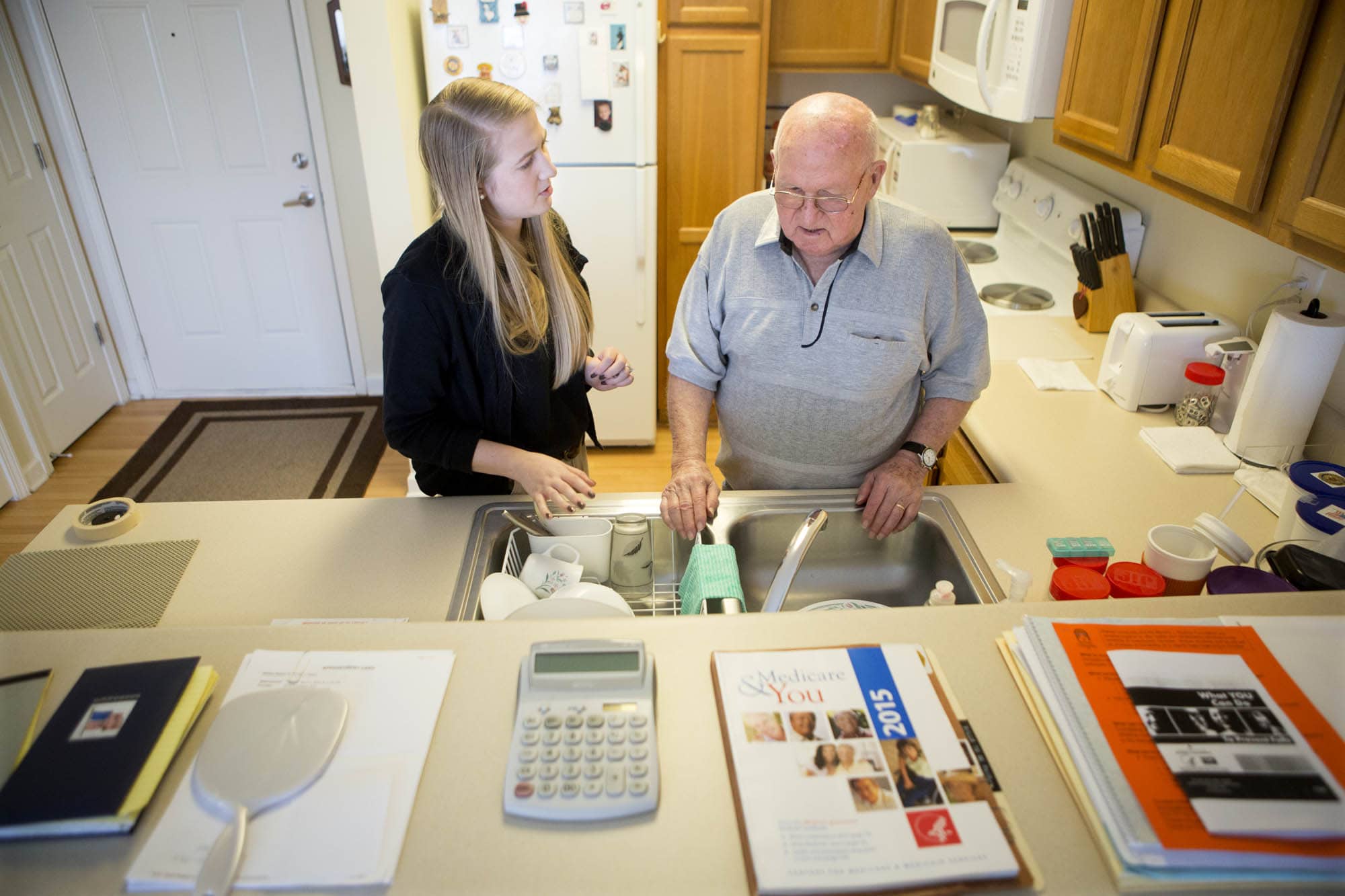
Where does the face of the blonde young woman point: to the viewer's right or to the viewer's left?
to the viewer's right

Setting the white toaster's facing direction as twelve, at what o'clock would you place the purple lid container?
The purple lid container is roughly at 10 o'clock from the white toaster.

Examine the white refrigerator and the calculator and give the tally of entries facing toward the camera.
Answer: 2

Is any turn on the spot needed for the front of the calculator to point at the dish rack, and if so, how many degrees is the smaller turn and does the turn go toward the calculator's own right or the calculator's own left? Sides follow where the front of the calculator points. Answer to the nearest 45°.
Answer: approximately 180°

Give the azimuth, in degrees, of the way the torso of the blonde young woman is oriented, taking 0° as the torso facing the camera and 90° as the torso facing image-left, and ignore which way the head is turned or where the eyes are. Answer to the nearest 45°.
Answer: approximately 315°

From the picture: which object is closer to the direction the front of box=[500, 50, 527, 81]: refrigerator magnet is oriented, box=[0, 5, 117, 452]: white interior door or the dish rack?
the dish rack

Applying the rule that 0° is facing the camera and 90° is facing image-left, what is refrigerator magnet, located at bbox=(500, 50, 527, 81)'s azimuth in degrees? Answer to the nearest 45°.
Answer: approximately 0°

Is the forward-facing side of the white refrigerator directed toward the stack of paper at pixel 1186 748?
yes

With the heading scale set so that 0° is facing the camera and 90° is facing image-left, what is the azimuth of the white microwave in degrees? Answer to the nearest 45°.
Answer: approximately 45°

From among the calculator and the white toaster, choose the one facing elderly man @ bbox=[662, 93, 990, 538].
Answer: the white toaster

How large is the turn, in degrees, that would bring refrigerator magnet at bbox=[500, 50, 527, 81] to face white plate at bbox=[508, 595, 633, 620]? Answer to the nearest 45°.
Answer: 0° — it already faces it

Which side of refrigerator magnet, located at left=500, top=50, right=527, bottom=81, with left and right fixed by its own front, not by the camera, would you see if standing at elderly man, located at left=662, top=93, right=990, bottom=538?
front

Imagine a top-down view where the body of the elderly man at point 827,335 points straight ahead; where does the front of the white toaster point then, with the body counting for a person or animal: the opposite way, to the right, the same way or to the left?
to the right

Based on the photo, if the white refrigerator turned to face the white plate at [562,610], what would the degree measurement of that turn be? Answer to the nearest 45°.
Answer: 0° — it already faces it

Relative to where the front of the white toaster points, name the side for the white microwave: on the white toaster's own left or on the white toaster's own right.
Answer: on the white toaster's own right

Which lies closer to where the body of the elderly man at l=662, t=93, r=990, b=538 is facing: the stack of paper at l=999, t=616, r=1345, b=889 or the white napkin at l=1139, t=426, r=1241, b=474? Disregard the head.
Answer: the stack of paper
